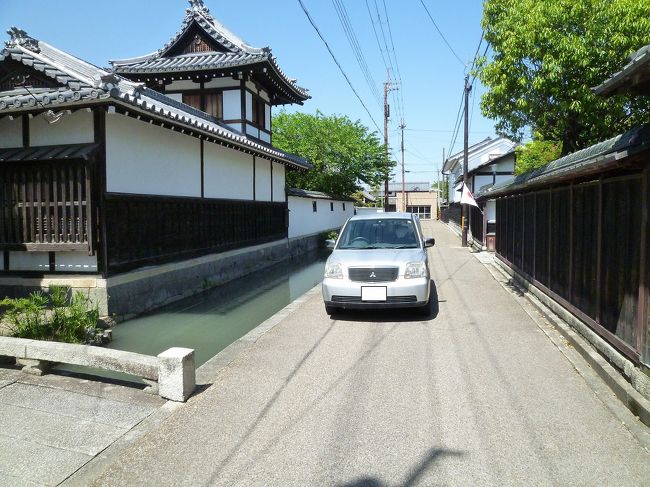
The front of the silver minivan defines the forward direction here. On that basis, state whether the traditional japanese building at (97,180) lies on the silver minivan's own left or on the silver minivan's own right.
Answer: on the silver minivan's own right

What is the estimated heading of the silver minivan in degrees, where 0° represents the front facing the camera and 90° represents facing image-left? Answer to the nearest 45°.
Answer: approximately 0°

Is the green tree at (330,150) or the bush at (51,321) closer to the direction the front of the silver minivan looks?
the bush

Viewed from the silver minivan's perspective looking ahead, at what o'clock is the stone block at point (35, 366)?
The stone block is roughly at 2 o'clock from the silver minivan.

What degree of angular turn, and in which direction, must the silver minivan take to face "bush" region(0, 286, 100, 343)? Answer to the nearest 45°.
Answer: approximately 90° to its right

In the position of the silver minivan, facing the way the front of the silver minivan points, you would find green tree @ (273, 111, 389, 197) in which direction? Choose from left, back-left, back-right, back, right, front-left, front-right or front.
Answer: back
